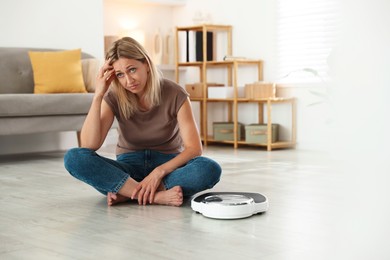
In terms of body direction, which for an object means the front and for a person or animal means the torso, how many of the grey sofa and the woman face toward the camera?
2

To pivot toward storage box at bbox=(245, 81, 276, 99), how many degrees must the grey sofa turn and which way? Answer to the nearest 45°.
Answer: approximately 90° to its left

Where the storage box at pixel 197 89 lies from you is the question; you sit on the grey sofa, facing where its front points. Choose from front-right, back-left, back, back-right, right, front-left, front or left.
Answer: back-left

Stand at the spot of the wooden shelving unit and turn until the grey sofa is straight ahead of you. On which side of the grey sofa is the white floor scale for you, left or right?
left

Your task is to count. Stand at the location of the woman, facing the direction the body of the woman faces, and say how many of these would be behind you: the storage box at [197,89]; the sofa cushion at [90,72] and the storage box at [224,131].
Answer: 3

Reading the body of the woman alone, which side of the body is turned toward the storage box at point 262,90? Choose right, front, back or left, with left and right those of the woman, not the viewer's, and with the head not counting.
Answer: back

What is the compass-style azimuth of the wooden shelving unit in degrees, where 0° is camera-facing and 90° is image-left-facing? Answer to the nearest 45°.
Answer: approximately 45°

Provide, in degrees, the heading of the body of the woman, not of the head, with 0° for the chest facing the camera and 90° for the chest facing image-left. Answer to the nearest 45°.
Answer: approximately 0°

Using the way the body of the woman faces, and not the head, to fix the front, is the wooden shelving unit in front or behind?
behind

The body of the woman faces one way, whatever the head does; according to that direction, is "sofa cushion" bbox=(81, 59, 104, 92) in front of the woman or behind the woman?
behind
